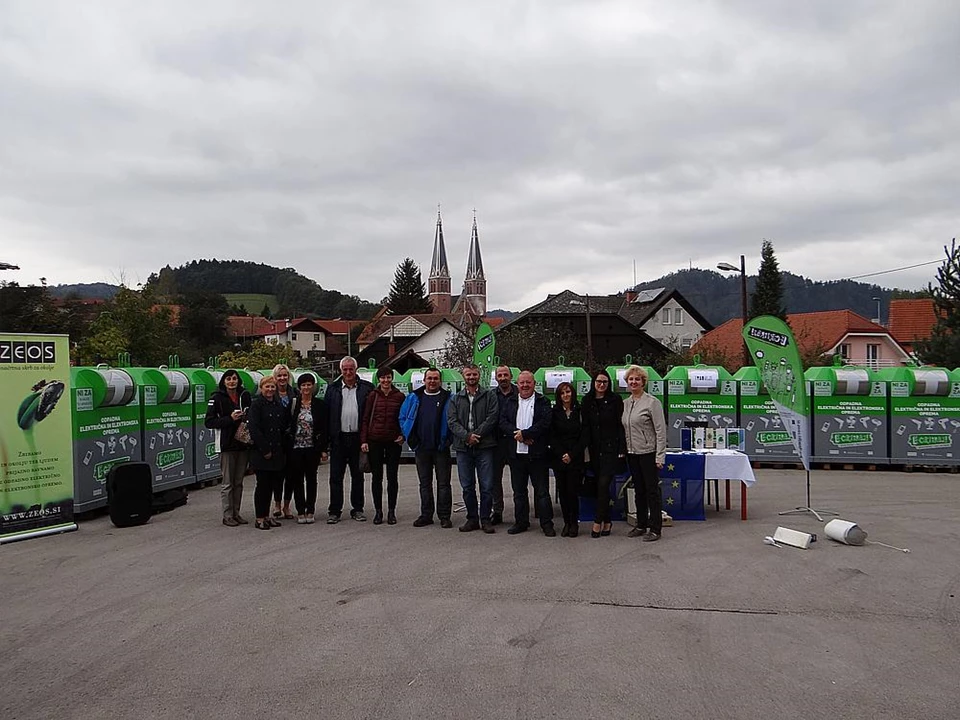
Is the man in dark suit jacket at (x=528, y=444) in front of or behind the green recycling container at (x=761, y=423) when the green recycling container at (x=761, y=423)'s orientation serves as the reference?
in front

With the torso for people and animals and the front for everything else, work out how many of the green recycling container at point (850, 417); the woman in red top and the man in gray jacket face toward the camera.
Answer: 3

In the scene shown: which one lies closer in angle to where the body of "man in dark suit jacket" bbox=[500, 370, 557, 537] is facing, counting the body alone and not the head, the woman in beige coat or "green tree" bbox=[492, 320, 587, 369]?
the woman in beige coat

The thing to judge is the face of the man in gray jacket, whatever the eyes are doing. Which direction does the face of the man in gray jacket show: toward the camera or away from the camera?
toward the camera

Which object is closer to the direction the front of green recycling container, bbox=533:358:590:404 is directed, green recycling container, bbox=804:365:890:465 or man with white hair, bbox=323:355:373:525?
the man with white hair

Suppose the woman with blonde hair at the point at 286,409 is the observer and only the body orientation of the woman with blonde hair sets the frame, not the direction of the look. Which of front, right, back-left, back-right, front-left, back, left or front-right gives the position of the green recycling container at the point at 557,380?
back-left

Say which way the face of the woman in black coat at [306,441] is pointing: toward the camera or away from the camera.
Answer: toward the camera

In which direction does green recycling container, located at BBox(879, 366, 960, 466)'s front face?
toward the camera

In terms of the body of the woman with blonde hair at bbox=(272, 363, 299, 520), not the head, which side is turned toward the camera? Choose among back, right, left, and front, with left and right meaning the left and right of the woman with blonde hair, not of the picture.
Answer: front

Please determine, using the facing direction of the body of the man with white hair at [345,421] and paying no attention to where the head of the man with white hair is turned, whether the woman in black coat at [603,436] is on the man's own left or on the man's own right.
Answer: on the man's own left

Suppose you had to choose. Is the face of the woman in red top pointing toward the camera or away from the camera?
toward the camera

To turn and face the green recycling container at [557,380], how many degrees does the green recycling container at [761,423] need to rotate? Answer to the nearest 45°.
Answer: approximately 90° to its right

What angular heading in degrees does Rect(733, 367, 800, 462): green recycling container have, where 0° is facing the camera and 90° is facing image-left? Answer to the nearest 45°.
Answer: approximately 0°

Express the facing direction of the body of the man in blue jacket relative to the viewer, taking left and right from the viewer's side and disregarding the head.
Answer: facing the viewer
